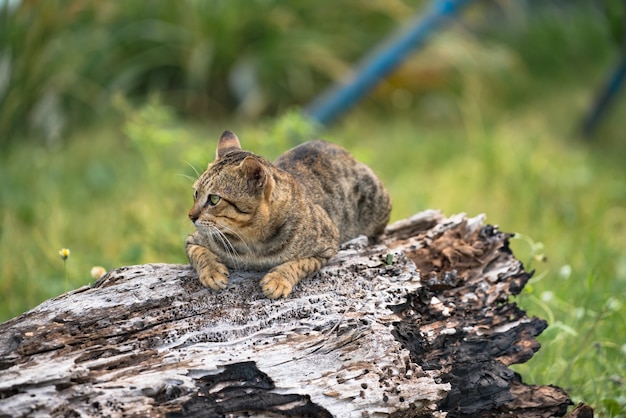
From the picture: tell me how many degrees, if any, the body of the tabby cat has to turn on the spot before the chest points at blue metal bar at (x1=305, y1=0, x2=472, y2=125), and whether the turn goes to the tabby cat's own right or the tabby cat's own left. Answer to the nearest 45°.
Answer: approximately 135° to the tabby cat's own right

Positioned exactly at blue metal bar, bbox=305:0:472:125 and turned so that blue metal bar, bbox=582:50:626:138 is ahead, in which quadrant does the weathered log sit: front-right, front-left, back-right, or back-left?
back-right

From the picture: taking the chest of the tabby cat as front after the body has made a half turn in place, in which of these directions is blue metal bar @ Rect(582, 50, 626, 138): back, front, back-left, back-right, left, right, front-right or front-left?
front

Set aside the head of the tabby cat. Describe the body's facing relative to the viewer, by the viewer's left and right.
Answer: facing the viewer and to the left of the viewer
